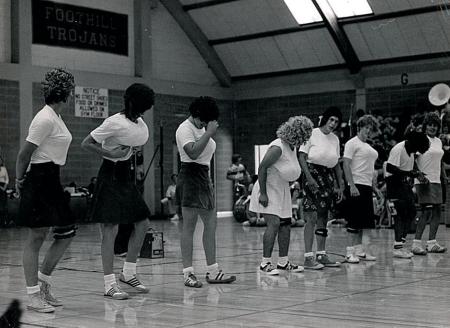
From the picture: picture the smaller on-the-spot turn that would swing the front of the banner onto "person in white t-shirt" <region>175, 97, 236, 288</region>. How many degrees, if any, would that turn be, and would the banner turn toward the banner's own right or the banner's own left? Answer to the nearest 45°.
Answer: approximately 45° to the banner's own right

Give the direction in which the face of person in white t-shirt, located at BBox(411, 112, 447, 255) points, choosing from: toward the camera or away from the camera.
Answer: toward the camera

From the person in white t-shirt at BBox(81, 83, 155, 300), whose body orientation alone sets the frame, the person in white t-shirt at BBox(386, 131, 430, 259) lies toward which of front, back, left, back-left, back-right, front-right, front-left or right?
left

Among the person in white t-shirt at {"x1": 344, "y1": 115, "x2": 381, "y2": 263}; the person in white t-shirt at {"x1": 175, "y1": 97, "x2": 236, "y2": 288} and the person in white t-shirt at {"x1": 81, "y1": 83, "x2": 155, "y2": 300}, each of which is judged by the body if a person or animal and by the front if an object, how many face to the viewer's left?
0

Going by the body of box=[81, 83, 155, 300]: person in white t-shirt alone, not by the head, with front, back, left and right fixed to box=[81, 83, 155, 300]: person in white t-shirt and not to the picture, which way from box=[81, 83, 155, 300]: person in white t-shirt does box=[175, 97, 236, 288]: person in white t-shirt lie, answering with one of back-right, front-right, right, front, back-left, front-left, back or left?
left

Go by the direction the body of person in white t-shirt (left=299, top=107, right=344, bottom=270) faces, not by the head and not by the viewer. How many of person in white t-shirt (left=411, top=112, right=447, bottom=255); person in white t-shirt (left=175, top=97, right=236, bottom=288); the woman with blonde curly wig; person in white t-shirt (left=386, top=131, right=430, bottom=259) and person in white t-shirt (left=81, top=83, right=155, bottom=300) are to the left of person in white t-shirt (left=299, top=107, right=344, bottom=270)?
2

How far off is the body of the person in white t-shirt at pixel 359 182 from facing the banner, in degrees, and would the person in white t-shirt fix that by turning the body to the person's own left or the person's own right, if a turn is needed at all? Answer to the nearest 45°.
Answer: approximately 180°

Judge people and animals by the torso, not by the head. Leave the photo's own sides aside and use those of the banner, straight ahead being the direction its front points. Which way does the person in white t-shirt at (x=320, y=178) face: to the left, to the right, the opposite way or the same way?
the same way

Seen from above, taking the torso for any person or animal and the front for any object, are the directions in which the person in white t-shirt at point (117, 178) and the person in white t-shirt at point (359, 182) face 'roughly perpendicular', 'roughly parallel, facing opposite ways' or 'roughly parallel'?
roughly parallel

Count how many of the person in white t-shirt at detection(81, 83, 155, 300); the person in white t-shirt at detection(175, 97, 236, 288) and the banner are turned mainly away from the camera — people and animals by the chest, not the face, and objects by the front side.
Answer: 0

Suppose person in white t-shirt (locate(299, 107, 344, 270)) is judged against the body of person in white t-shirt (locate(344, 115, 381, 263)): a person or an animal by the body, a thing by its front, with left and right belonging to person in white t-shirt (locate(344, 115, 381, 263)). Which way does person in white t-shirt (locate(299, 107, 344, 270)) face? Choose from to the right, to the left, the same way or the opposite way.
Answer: the same way

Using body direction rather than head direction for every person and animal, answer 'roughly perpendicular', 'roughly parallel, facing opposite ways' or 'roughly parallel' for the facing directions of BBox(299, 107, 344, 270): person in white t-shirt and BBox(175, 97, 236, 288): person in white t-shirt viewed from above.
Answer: roughly parallel

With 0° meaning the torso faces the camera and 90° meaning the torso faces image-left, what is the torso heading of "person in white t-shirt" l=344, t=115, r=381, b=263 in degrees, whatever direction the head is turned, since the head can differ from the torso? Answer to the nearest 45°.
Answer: approximately 315°

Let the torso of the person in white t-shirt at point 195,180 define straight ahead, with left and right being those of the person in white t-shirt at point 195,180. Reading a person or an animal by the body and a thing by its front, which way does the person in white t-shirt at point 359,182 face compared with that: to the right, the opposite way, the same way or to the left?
the same way

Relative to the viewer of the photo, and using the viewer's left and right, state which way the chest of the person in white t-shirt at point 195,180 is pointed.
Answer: facing the viewer and to the right of the viewer

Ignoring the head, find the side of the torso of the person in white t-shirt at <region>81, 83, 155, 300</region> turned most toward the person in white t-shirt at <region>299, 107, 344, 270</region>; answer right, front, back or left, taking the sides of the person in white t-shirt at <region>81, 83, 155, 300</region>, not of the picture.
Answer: left

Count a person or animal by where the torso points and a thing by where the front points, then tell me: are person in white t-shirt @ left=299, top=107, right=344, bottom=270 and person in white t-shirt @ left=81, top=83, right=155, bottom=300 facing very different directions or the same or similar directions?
same or similar directions

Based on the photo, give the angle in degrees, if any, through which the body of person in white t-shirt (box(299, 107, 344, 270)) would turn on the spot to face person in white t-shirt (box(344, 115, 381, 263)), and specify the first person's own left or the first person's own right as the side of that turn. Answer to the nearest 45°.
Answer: approximately 90° to the first person's own left
